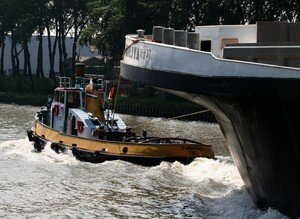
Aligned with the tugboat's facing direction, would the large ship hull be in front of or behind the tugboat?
behind

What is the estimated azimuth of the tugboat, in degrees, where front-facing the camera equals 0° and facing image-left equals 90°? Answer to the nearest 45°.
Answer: approximately 135°
